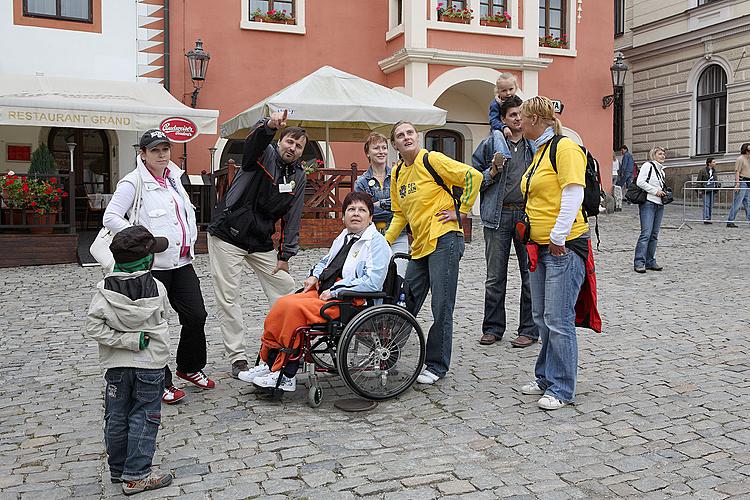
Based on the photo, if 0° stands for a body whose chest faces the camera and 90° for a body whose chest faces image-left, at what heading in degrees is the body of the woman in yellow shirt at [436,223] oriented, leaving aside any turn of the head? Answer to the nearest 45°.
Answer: approximately 45°

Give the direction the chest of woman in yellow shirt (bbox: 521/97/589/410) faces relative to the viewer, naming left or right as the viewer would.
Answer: facing to the left of the viewer

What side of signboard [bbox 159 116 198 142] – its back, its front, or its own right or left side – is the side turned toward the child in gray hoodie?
front

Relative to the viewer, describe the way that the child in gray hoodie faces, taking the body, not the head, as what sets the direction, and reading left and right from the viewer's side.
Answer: facing away from the viewer and to the right of the viewer

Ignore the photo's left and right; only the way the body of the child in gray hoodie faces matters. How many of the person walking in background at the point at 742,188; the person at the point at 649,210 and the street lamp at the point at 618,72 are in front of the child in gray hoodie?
3

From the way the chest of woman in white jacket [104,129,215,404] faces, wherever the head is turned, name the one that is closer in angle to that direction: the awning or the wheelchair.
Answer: the wheelchair

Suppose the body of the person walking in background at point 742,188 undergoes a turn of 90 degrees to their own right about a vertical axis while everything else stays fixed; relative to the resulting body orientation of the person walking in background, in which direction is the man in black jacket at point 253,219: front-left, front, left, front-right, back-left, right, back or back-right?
front

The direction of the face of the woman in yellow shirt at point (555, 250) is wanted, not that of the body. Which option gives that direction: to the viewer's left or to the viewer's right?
to the viewer's left

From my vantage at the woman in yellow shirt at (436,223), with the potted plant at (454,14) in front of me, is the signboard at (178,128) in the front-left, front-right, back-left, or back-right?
front-left

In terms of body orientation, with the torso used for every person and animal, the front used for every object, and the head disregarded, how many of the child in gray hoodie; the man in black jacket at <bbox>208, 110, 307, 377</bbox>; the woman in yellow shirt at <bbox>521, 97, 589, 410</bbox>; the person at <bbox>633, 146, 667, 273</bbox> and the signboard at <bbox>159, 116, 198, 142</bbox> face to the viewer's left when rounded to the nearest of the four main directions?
1

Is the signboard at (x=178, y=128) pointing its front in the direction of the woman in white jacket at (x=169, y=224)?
yes
